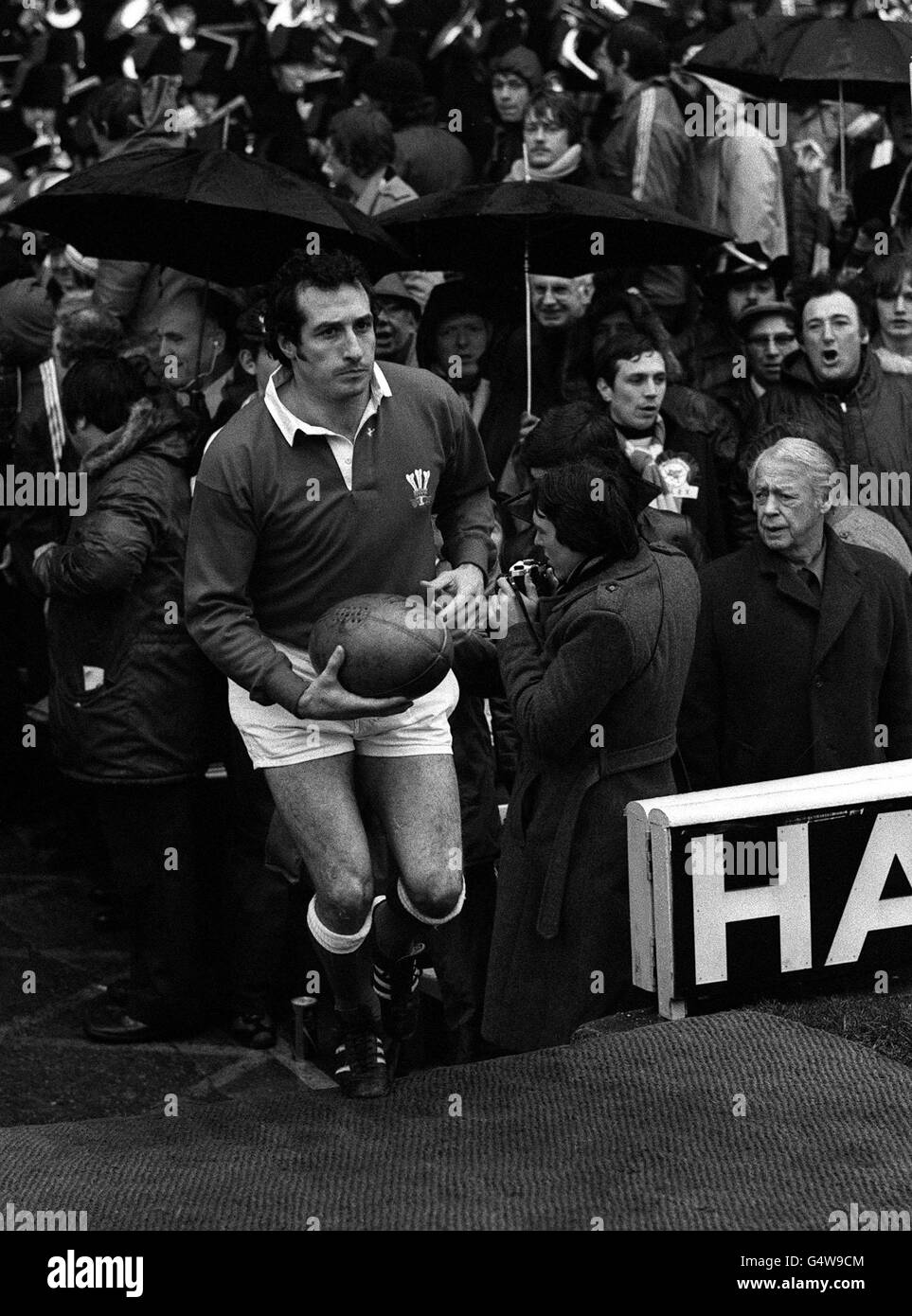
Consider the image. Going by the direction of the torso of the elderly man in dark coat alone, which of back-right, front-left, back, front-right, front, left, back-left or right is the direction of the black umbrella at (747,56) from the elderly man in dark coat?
back

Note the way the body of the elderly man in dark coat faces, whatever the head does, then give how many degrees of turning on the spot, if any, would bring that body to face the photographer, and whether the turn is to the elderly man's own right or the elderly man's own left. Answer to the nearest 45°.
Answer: approximately 45° to the elderly man's own right

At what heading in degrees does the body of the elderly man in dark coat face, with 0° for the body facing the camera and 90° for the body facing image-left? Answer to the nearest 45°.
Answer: approximately 0°

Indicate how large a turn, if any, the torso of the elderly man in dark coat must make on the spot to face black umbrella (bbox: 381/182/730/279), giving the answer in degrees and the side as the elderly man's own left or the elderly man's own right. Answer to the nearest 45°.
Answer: approximately 135° to the elderly man's own right

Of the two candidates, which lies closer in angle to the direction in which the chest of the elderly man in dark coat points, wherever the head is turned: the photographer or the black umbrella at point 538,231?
the photographer

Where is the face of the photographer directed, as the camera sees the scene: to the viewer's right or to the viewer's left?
to the viewer's left
